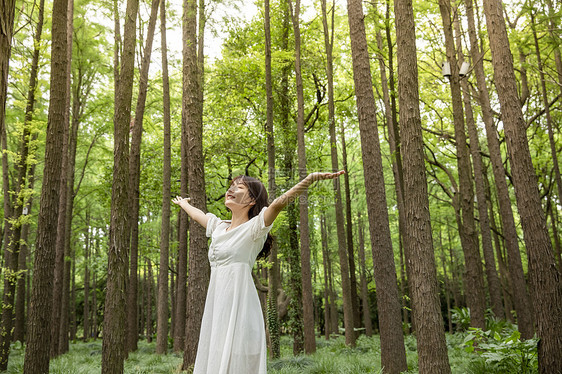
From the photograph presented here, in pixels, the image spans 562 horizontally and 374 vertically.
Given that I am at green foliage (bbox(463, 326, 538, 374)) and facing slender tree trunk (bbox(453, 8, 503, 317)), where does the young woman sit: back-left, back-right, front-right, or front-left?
back-left

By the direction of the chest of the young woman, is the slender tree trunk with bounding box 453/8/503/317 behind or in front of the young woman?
behind

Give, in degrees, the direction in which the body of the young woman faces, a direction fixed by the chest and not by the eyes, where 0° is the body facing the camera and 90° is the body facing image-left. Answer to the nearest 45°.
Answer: approximately 45°
